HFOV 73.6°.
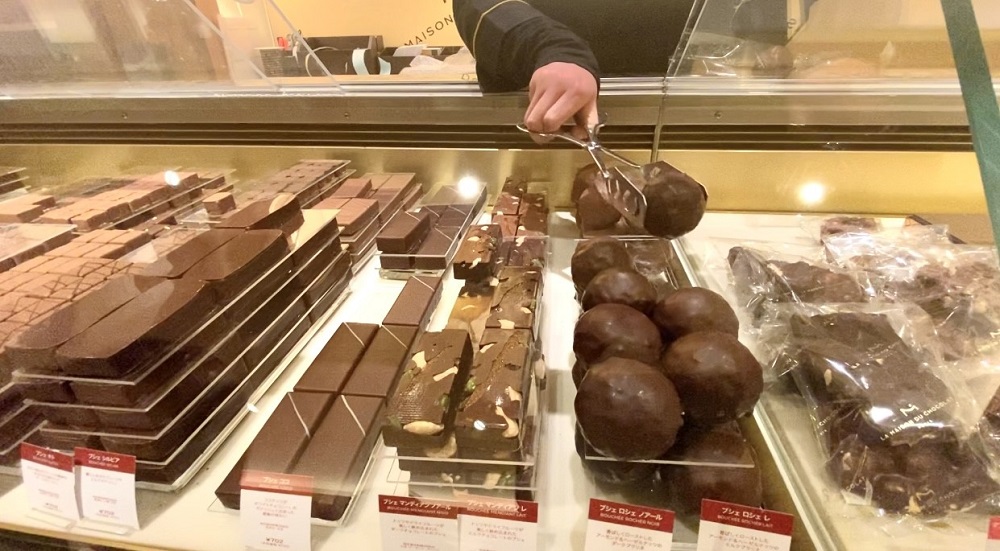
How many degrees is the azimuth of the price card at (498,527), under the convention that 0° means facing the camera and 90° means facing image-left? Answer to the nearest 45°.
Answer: approximately 0°

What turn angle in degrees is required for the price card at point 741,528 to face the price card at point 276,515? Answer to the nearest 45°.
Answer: approximately 90° to its right

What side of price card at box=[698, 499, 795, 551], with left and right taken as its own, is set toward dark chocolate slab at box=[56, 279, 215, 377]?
right

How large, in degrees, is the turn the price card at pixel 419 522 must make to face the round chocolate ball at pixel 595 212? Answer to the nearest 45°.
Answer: approximately 135° to its left

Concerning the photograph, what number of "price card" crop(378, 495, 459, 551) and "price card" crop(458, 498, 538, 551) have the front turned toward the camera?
2

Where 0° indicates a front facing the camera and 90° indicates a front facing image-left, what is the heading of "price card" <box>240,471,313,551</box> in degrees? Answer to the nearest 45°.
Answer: approximately 0°
